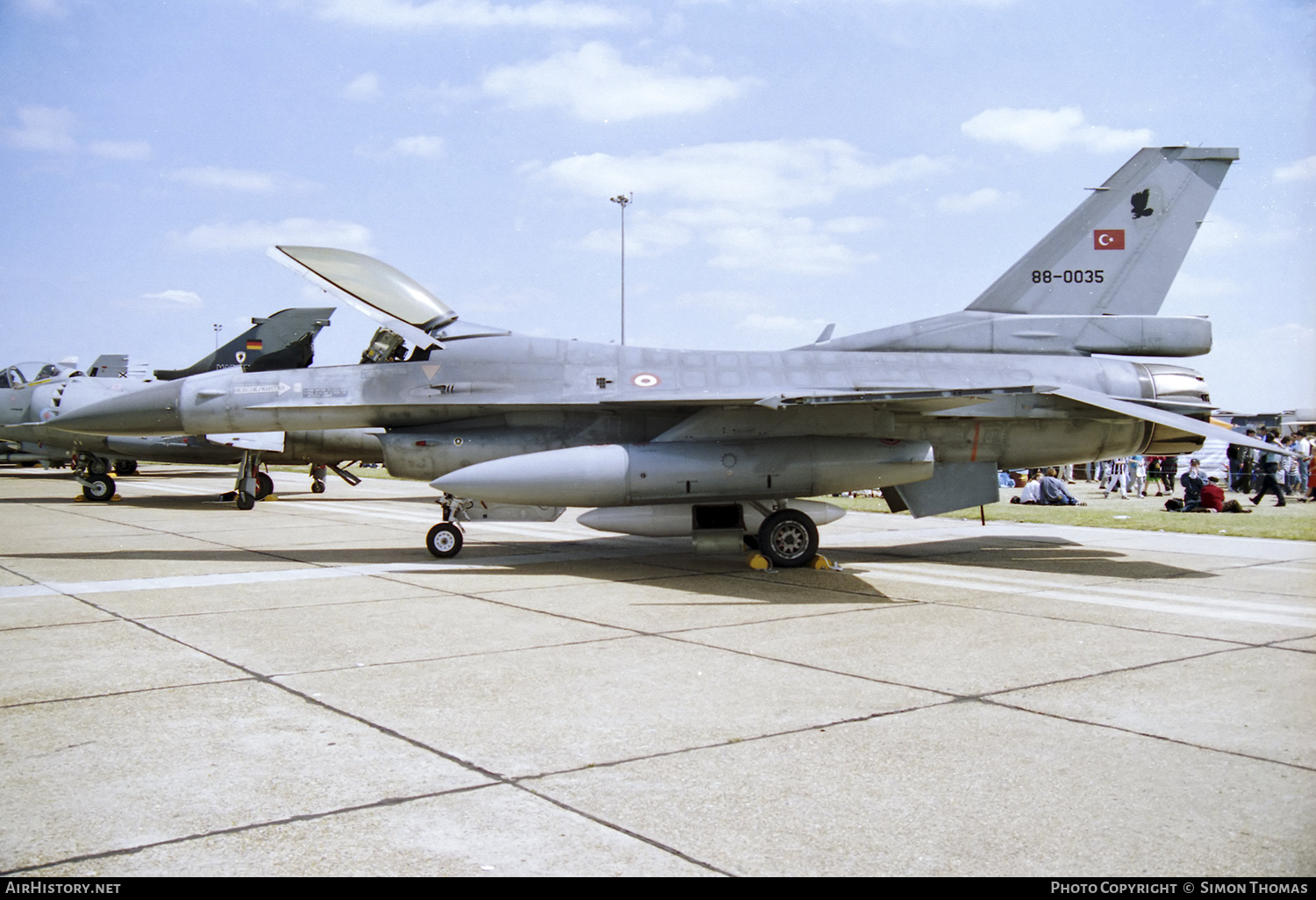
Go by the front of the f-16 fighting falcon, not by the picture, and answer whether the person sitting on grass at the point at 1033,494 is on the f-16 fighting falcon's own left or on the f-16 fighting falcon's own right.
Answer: on the f-16 fighting falcon's own right

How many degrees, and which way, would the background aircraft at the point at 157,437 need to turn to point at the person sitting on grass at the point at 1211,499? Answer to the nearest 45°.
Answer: approximately 135° to its left

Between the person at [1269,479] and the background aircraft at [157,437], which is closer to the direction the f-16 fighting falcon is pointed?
the background aircraft

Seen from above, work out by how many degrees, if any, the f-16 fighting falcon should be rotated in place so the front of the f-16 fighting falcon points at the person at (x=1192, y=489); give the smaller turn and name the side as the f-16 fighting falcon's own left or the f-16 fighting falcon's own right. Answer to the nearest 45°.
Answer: approximately 135° to the f-16 fighting falcon's own right

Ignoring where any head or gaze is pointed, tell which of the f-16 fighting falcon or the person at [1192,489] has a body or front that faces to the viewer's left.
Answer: the f-16 fighting falcon

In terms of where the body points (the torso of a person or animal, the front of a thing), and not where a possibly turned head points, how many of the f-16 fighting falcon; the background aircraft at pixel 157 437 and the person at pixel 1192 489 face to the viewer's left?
2

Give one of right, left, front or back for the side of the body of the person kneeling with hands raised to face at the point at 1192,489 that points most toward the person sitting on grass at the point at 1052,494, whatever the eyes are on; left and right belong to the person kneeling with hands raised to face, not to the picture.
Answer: right

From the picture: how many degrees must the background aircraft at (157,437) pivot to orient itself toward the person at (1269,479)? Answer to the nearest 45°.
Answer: approximately 135° to its left

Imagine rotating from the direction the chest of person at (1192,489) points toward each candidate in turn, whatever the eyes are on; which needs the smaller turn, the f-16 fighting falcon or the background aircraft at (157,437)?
the f-16 fighting falcon

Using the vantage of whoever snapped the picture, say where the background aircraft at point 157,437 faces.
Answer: facing to the left of the viewer

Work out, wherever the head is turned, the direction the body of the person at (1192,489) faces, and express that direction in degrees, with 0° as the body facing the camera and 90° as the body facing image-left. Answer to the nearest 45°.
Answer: approximately 0°

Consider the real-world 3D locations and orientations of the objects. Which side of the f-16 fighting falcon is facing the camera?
left

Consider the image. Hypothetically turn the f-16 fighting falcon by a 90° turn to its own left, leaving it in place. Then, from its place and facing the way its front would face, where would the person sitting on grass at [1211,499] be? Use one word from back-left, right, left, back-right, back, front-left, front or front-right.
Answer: back-left
